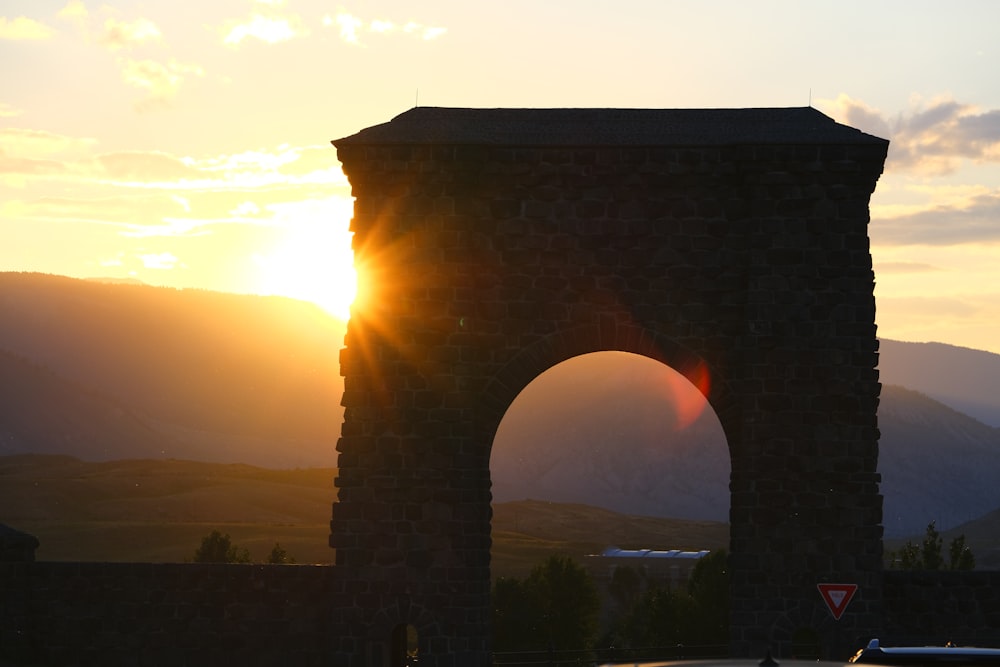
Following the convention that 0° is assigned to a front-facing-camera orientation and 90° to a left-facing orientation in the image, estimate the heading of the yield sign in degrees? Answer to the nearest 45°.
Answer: approximately 0°

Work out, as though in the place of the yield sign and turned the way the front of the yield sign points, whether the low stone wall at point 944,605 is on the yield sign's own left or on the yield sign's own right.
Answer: on the yield sign's own left

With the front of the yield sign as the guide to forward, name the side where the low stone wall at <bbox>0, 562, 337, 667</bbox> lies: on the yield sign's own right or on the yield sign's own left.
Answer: on the yield sign's own right
